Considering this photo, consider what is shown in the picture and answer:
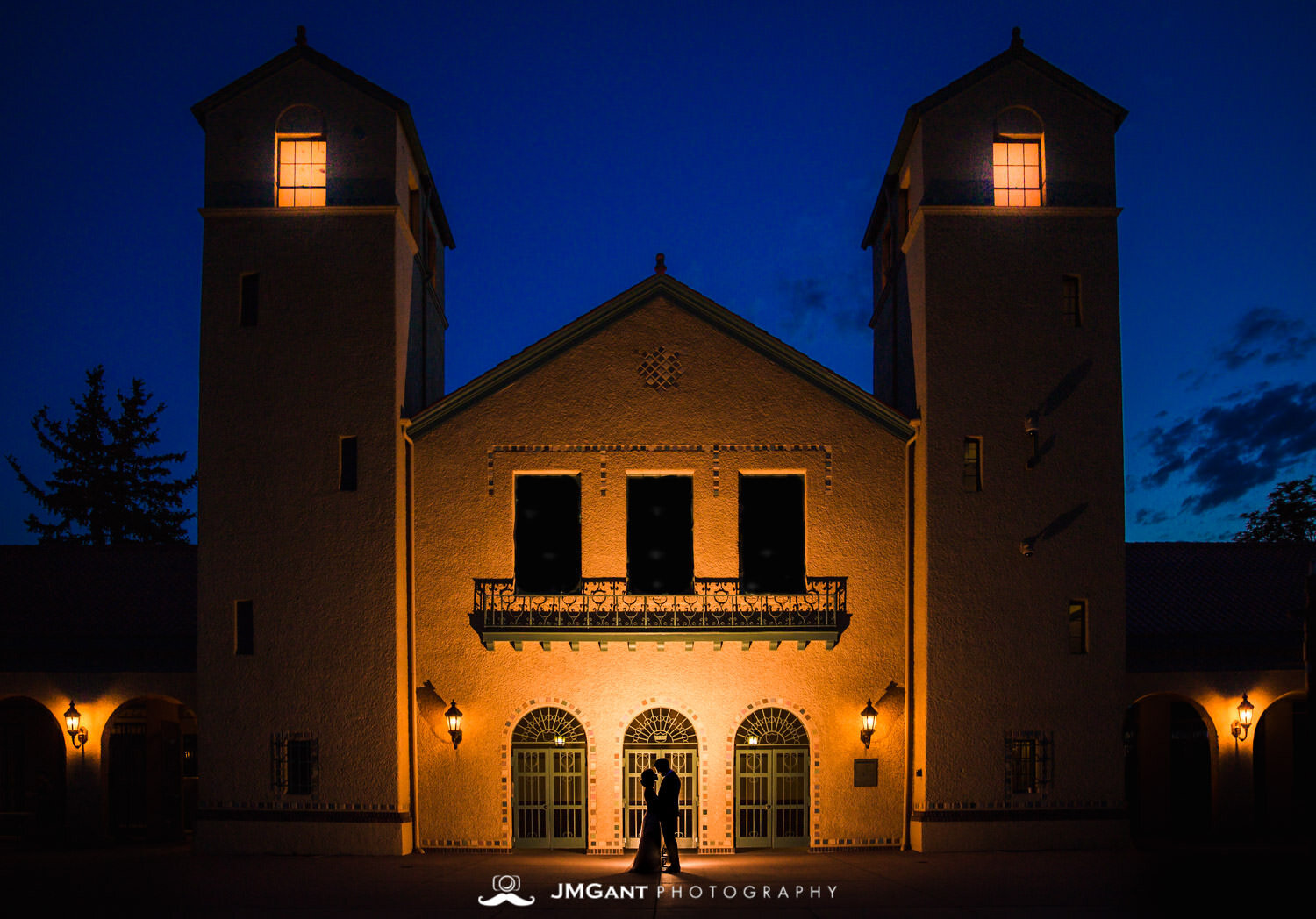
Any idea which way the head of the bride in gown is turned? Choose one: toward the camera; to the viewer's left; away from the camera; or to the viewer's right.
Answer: to the viewer's right

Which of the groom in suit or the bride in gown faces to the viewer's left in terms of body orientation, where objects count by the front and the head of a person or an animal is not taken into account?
the groom in suit

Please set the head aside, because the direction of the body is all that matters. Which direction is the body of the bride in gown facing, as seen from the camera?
to the viewer's right

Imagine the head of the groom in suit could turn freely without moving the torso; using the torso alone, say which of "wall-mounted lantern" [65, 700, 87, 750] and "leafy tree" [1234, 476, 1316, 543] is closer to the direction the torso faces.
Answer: the wall-mounted lantern

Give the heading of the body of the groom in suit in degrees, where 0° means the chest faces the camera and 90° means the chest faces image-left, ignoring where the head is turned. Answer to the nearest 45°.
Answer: approximately 90°

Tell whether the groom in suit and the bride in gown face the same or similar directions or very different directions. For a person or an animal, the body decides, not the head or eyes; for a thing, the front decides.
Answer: very different directions
